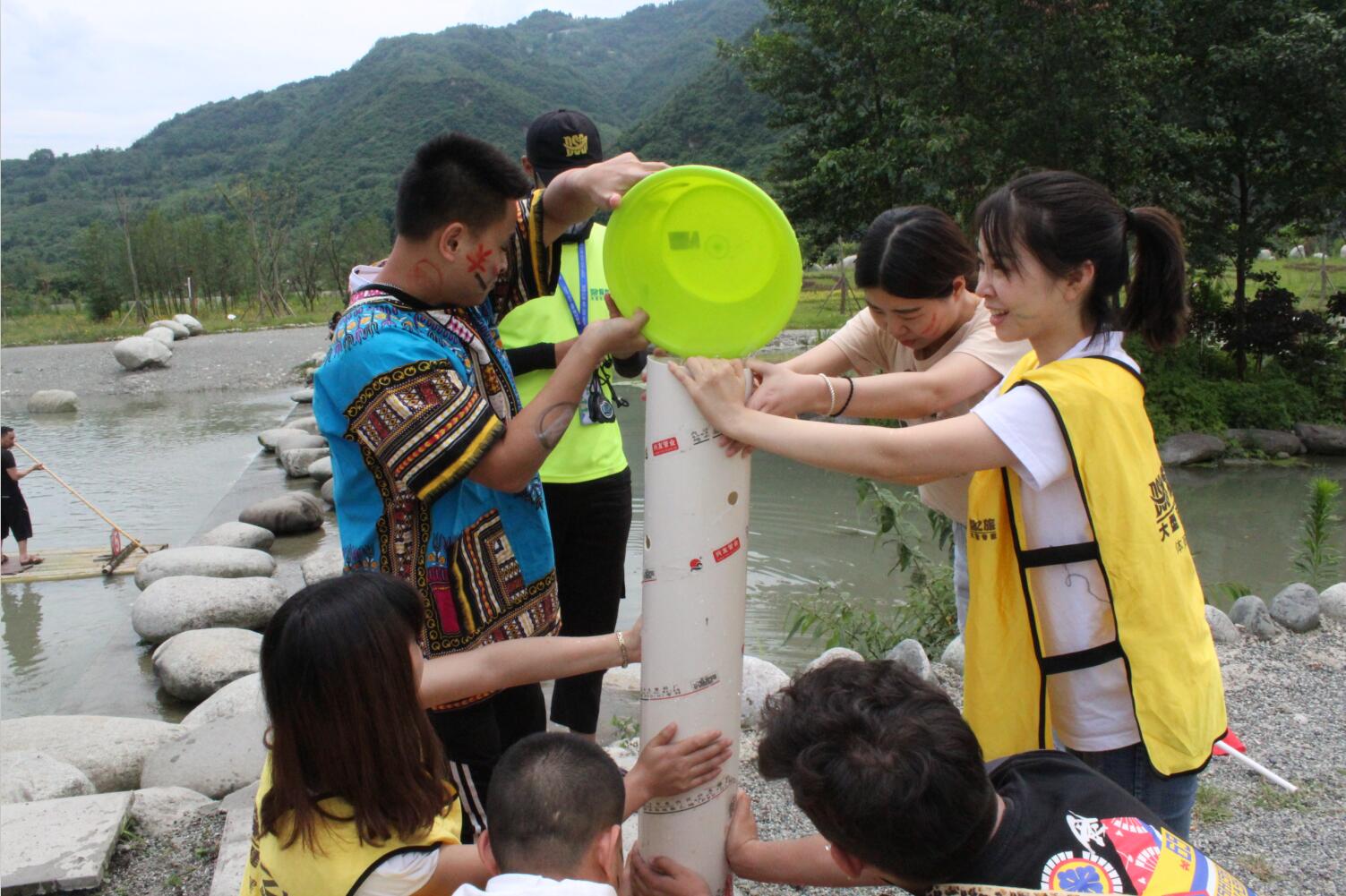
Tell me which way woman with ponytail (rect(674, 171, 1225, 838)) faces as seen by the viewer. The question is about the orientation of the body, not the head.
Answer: to the viewer's left

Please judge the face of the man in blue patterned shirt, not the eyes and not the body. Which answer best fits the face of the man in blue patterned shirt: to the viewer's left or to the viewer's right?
to the viewer's right

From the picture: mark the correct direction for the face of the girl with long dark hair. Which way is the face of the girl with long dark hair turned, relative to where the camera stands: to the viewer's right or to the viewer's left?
to the viewer's right

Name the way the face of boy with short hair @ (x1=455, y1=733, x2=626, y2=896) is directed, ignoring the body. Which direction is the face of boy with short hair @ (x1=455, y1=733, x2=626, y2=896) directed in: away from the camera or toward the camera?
away from the camera

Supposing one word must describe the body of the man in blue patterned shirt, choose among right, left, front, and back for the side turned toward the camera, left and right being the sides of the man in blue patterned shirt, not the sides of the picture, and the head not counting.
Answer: right

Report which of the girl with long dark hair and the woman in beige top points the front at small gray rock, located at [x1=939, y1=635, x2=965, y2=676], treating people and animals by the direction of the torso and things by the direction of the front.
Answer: the girl with long dark hair
